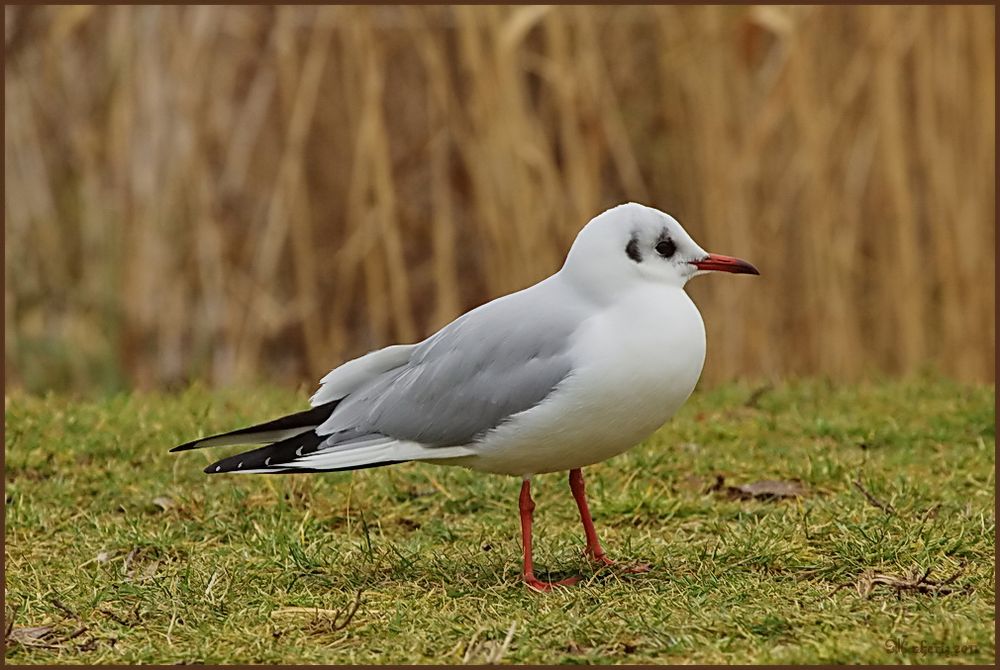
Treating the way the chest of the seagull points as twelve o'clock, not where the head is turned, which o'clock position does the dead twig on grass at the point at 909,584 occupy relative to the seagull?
The dead twig on grass is roughly at 1 o'clock from the seagull.

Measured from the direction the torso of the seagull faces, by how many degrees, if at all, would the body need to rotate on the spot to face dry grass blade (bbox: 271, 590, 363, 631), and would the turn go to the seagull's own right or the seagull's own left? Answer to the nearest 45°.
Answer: approximately 135° to the seagull's own right

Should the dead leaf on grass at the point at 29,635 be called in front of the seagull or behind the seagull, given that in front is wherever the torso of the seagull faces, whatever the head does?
behind

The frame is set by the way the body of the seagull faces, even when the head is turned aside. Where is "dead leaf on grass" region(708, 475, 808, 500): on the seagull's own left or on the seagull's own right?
on the seagull's own left

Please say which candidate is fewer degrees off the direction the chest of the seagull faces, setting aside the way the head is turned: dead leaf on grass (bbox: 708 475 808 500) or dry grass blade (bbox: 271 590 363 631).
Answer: the dead leaf on grass

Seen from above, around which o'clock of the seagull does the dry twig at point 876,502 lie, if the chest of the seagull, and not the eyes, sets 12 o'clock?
The dry twig is roughly at 11 o'clock from the seagull.

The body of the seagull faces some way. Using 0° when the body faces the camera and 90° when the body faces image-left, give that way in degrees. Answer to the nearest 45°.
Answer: approximately 270°
